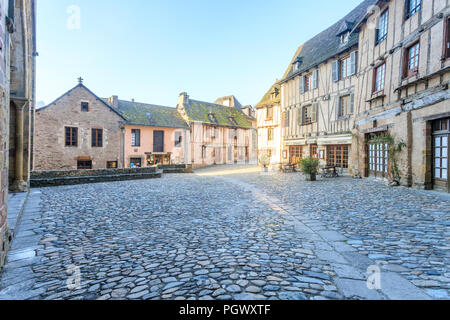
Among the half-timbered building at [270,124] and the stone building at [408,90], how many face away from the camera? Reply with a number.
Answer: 0

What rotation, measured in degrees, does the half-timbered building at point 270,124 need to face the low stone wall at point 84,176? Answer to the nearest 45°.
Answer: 0° — it already faces it

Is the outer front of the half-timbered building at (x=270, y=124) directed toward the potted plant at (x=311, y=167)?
no

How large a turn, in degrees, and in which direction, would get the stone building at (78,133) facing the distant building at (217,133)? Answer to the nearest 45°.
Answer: approximately 90° to its left

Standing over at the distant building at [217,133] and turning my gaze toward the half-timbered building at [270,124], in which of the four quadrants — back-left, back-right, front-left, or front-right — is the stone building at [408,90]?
front-right

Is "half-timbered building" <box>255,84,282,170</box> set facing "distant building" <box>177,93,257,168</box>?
no

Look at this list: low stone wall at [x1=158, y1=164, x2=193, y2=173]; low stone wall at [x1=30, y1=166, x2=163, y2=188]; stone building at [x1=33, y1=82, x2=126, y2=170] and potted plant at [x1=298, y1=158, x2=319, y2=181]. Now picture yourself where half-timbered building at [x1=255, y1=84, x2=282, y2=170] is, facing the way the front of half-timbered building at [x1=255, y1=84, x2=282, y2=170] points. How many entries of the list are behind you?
0

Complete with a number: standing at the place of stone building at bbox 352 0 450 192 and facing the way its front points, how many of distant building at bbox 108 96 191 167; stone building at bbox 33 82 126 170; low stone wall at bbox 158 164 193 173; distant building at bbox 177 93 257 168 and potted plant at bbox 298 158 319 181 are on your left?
0

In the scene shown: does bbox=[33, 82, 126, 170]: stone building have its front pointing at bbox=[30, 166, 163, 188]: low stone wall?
yes

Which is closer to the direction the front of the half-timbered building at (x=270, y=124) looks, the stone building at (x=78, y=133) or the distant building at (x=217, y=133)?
the stone building

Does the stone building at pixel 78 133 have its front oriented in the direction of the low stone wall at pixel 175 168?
no

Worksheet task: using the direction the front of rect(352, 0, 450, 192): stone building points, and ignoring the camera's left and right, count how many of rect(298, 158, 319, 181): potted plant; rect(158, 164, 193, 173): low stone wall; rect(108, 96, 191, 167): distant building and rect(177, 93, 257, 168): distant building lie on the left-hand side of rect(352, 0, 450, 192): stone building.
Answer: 0

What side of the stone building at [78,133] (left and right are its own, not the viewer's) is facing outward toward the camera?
front

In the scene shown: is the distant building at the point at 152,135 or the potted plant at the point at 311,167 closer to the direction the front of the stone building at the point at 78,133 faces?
the potted plant

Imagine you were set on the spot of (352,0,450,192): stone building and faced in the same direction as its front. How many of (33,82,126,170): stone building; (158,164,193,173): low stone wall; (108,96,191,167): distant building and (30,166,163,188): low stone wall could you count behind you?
0

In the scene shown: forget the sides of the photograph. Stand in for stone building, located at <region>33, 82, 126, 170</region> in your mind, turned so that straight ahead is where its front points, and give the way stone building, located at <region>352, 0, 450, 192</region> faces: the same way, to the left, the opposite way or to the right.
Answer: to the right
